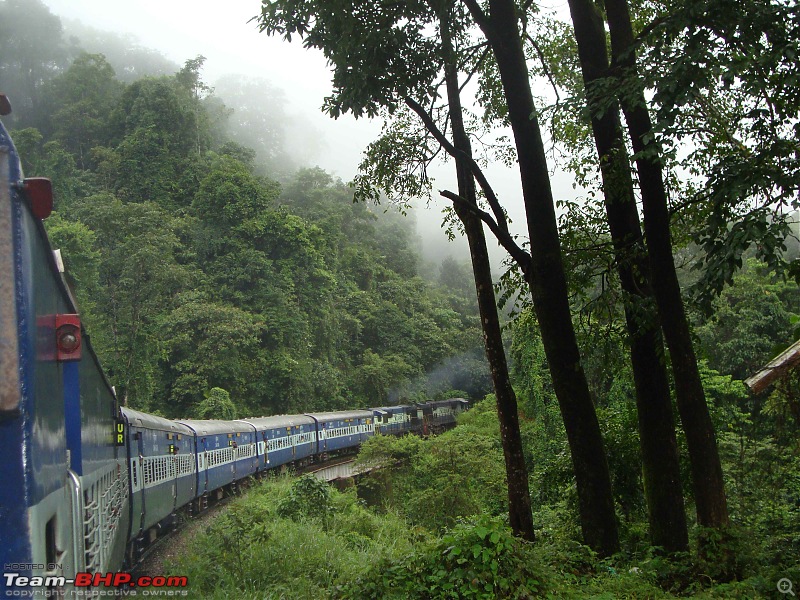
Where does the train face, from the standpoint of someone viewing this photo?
facing away from the viewer and to the right of the viewer
